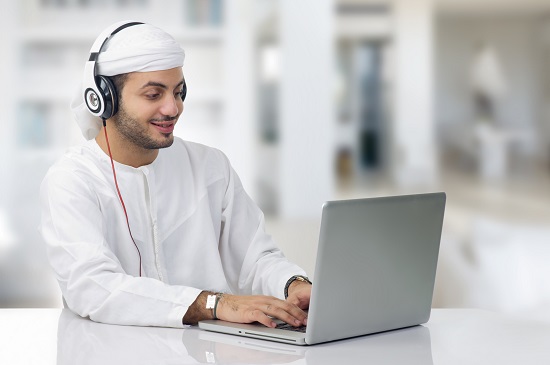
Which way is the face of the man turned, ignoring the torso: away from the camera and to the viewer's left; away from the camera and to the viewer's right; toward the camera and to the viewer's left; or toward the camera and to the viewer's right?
toward the camera and to the viewer's right

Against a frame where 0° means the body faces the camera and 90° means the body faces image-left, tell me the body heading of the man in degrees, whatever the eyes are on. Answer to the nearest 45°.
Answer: approximately 315°

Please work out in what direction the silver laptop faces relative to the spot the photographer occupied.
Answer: facing away from the viewer and to the left of the viewer
